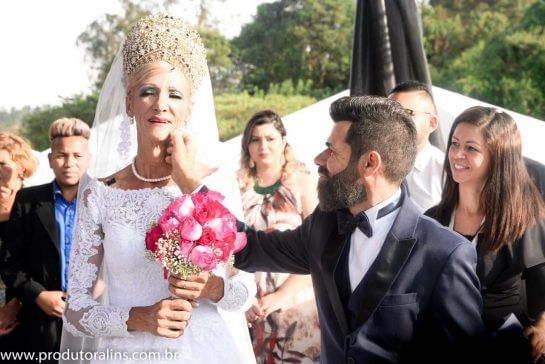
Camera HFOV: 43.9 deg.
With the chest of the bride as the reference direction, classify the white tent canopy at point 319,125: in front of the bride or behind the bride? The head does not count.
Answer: behind

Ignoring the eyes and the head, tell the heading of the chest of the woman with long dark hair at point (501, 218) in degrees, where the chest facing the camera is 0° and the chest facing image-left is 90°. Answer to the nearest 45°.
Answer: approximately 45°

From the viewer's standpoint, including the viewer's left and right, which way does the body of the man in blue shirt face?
facing the viewer and to the right of the viewer

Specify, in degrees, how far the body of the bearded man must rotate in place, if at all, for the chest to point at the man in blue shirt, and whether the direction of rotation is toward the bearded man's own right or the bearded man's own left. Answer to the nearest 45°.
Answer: approximately 90° to the bearded man's own right

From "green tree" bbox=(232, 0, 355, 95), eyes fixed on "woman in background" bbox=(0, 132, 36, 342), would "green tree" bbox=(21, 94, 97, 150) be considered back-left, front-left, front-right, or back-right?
front-right

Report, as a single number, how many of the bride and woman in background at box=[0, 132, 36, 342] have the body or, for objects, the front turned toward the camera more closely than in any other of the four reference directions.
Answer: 2

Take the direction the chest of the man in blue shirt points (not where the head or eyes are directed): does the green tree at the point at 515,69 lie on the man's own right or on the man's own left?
on the man's own left

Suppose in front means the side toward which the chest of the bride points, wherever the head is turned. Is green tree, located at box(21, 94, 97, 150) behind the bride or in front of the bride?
behind

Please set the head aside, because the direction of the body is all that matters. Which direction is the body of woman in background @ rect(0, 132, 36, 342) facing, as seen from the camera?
toward the camera

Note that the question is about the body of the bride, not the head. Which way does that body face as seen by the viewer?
toward the camera

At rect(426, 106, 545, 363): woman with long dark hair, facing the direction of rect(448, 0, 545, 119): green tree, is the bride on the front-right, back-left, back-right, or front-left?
back-left

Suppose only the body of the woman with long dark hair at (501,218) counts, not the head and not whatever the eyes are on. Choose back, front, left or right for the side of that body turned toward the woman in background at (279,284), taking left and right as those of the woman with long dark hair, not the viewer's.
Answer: right

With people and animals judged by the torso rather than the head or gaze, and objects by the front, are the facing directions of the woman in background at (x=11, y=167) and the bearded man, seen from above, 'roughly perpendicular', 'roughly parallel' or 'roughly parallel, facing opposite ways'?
roughly perpendicular

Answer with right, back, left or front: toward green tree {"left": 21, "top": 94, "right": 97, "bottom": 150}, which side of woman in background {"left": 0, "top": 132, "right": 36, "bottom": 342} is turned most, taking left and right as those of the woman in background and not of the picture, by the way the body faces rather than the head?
back
